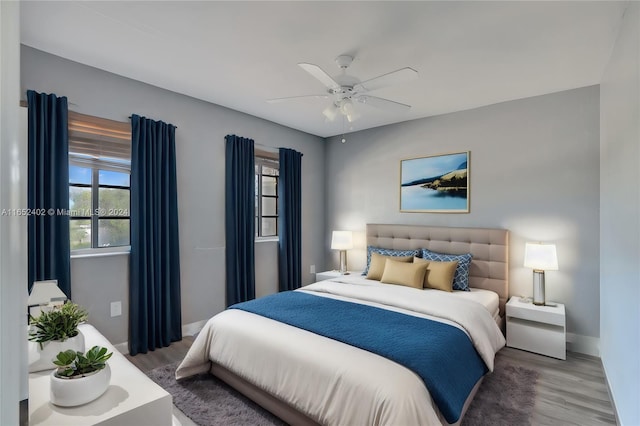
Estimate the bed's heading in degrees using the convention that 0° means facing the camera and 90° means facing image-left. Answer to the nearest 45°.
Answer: approximately 45°

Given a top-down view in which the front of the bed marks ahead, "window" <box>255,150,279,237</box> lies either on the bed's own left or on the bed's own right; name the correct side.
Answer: on the bed's own right

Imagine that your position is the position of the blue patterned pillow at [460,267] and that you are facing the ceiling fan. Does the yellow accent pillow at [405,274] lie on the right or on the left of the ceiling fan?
right

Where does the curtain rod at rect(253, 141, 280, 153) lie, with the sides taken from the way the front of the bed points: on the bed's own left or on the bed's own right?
on the bed's own right

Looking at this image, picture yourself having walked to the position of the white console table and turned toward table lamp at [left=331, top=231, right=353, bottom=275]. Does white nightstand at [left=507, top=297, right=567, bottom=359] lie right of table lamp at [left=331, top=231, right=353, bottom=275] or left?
right

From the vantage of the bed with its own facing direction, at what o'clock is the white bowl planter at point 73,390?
The white bowl planter is roughly at 12 o'clock from the bed.
